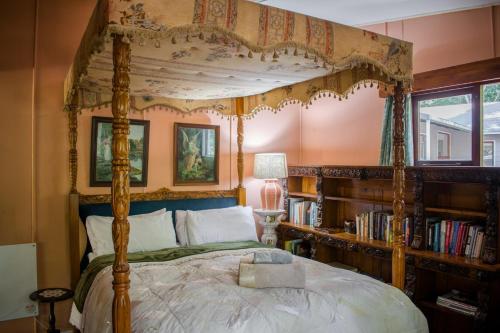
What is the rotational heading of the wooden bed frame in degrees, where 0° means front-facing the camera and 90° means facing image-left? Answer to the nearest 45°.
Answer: approximately 315°

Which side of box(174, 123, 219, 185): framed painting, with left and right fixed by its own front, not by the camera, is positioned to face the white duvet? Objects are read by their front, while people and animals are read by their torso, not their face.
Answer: front

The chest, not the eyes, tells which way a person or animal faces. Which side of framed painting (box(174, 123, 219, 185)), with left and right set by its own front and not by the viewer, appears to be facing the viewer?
front

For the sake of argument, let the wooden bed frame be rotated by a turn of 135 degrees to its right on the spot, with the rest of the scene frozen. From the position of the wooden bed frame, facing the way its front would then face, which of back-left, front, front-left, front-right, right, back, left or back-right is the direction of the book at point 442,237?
back

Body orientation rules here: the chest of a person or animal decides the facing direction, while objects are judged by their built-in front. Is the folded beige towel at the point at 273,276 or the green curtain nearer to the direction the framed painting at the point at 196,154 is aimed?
the folded beige towel

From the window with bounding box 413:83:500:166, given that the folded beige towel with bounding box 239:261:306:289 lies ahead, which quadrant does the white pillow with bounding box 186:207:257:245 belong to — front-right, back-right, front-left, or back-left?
front-right

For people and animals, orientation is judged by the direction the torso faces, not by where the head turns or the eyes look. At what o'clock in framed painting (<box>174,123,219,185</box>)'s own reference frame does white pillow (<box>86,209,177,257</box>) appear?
The white pillow is roughly at 1 o'clock from the framed painting.

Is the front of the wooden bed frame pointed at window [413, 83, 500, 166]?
no

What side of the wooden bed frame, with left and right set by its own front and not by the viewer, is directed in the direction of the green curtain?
left
